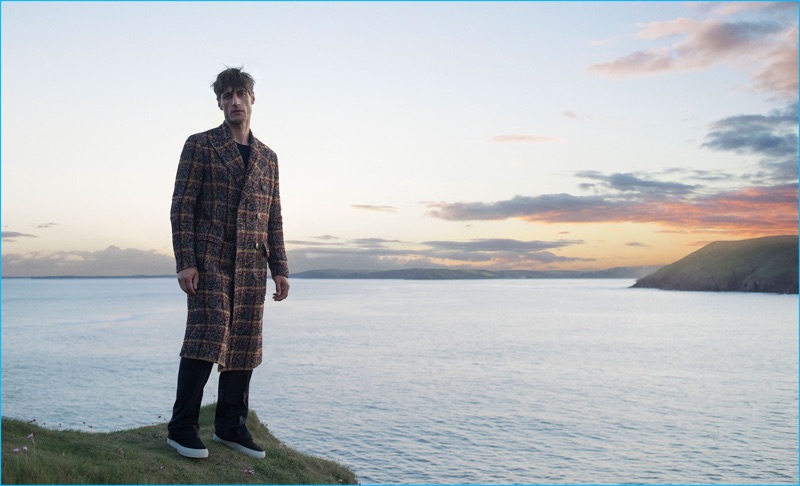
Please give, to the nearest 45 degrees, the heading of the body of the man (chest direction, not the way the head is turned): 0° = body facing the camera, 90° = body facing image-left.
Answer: approximately 315°
